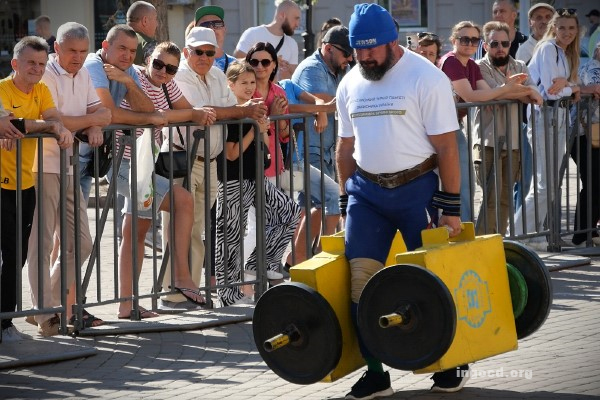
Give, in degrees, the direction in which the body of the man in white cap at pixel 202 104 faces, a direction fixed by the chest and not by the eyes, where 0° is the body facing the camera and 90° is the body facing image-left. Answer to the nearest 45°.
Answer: approximately 315°

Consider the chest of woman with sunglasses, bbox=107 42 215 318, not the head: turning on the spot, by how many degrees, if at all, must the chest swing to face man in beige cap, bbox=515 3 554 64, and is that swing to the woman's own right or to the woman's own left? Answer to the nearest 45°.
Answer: approximately 90° to the woman's own left

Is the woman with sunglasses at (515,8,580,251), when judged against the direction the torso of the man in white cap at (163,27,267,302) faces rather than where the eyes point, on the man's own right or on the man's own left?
on the man's own left

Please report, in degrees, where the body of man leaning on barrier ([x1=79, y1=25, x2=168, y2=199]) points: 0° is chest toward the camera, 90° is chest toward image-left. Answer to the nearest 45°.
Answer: approximately 315°

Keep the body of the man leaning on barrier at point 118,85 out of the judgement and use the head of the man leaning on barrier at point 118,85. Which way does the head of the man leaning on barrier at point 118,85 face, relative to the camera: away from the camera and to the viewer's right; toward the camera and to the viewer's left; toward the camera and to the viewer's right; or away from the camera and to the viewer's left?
toward the camera and to the viewer's right

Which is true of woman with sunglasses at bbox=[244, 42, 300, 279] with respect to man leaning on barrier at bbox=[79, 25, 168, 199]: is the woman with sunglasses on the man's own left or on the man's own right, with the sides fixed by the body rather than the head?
on the man's own left

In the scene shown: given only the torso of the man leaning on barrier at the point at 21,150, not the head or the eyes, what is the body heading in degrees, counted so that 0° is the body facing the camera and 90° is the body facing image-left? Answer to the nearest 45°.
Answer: approximately 315°

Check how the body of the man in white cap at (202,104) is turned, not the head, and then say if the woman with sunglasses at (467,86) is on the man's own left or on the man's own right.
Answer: on the man's own left

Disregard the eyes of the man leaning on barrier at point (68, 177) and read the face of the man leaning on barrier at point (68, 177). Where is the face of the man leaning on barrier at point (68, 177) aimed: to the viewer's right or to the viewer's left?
to the viewer's right
